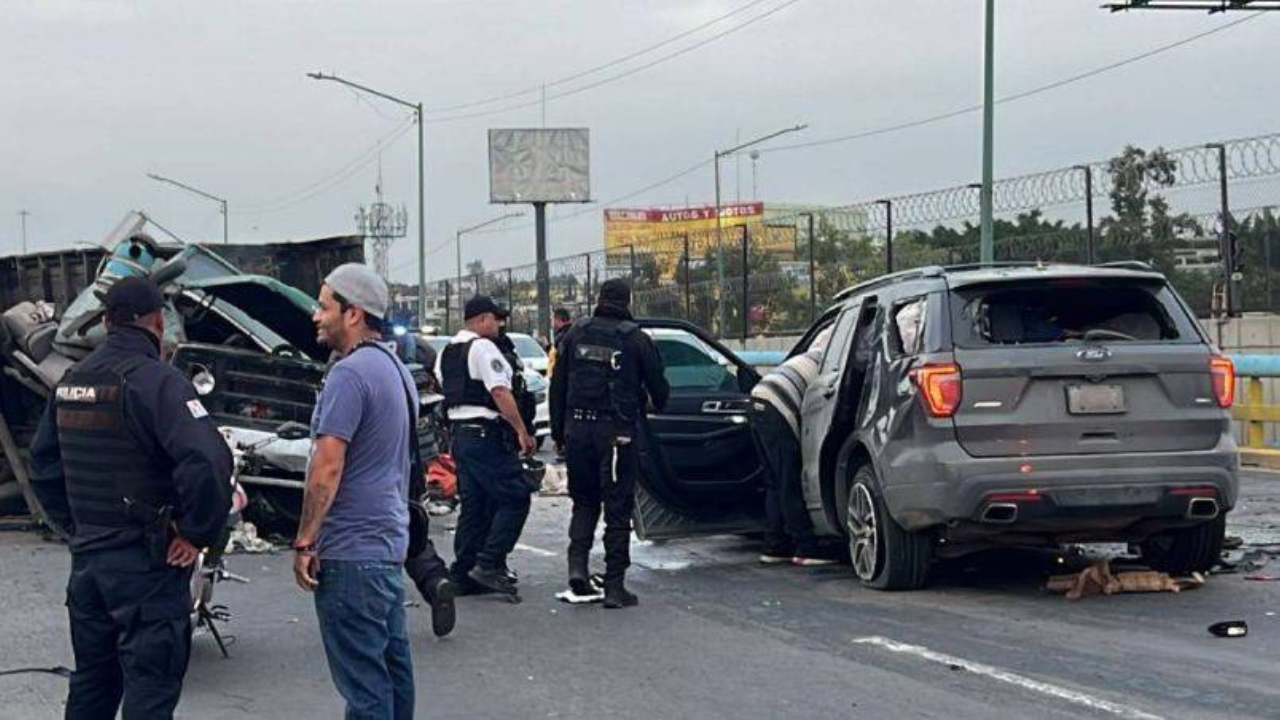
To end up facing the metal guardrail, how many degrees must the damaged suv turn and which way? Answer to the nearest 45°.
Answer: approximately 45° to its right

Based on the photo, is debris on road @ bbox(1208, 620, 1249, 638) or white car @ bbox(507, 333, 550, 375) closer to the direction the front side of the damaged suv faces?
the white car

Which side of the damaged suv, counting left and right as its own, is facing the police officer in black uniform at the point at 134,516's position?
left

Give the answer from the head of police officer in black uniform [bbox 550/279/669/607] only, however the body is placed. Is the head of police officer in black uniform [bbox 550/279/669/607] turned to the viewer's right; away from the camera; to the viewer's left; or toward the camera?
away from the camera

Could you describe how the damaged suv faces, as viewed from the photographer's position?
facing away from the viewer and to the left of the viewer
